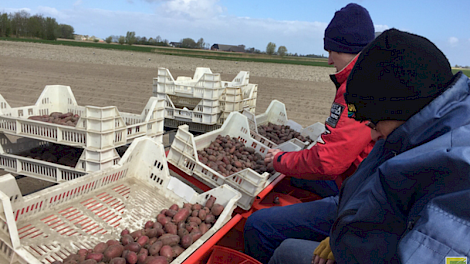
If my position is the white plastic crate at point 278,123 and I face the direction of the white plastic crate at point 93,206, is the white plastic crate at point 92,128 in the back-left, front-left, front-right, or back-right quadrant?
front-right

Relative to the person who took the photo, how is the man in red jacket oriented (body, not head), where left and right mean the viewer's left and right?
facing to the left of the viewer

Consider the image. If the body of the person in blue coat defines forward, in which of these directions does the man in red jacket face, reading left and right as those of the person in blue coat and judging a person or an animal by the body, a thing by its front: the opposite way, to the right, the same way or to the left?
the same way

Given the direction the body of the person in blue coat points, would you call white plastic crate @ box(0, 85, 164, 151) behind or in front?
in front

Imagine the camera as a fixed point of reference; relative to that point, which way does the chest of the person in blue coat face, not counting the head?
to the viewer's left

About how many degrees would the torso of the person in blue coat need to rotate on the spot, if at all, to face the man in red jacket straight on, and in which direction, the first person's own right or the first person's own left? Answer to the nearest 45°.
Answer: approximately 90° to the first person's own right

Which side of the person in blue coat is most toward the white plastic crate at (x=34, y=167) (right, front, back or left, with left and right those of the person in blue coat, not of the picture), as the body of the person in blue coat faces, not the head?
front

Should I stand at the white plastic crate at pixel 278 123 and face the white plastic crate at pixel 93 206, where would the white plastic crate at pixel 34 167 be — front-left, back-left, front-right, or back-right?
front-right

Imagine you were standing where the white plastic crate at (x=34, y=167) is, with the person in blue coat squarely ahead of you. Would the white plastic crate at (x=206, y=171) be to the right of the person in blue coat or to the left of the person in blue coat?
left

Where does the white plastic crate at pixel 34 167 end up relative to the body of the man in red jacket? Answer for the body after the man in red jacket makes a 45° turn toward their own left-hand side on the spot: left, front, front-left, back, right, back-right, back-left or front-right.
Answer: front-right

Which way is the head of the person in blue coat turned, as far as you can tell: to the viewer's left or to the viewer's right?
to the viewer's left

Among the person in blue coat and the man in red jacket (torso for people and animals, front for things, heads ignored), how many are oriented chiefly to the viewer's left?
2
